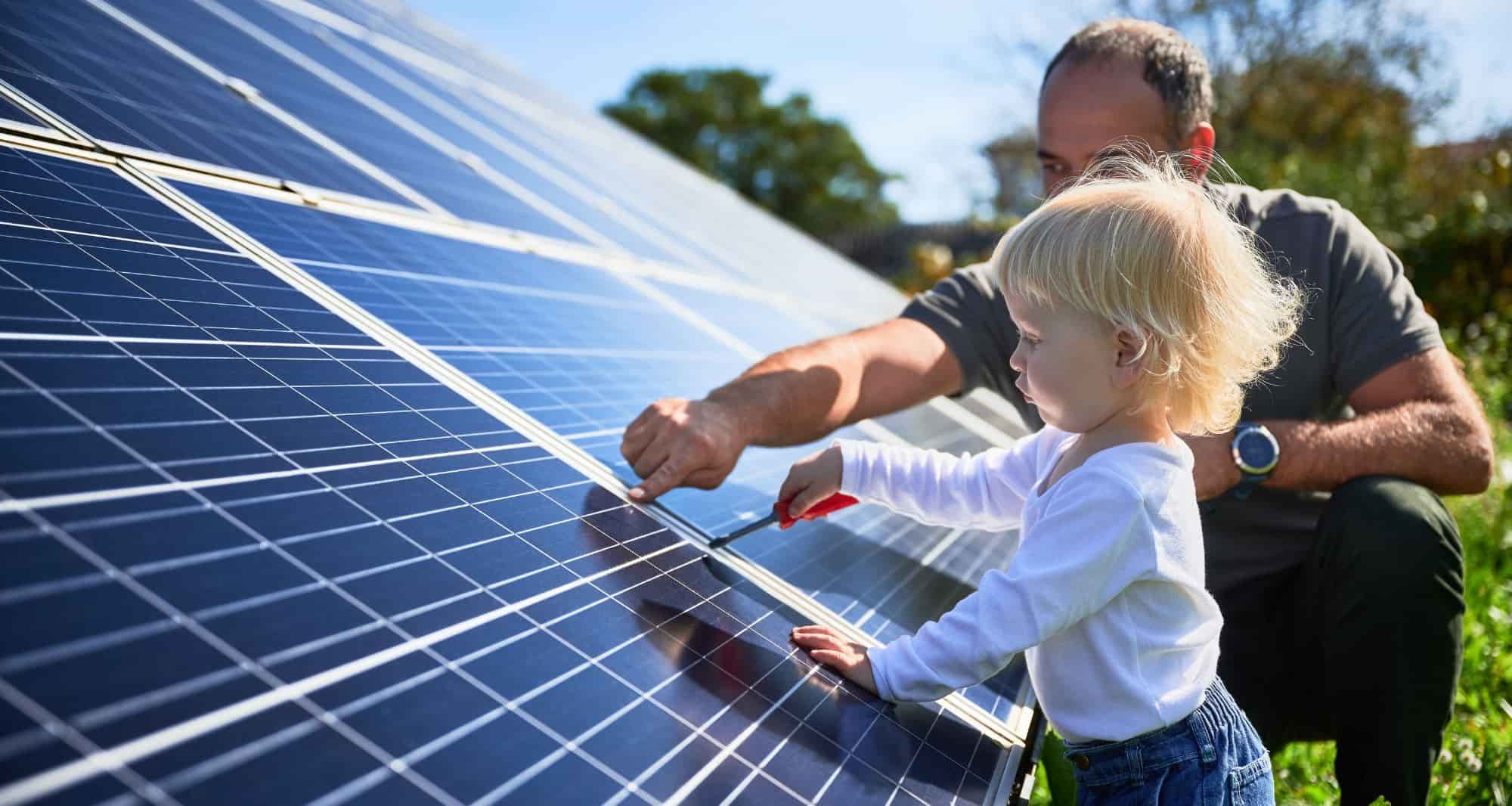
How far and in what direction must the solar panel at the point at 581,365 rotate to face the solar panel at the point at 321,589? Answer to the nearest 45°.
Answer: approximately 45° to its right

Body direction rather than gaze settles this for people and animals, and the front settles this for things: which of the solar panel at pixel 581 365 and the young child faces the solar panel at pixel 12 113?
the young child

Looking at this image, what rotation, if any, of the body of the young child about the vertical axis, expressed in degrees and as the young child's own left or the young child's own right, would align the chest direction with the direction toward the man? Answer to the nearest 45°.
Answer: approximately 90° to the young child's own right

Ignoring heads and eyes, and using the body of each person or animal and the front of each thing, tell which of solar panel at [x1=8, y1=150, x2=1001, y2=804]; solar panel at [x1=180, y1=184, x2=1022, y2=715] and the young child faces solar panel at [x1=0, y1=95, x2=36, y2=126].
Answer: the young child

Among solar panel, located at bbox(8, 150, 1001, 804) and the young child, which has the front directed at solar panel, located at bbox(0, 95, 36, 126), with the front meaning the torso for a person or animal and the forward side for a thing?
the young child

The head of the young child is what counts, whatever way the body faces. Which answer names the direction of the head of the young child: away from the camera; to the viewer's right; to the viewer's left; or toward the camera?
to the viewer's left

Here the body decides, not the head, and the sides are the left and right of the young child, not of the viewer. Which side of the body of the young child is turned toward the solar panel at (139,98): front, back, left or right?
front

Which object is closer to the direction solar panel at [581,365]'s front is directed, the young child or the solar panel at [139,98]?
the young child

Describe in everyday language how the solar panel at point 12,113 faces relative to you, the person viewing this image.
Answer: facing the viewer and to the right of the viewer

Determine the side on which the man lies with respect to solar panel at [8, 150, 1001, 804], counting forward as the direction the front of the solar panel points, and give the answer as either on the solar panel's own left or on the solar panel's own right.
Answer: on the solar panel's own left

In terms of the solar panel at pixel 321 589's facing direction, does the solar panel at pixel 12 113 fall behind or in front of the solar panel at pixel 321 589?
behind

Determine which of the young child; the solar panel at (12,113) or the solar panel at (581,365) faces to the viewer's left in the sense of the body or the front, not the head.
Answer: the young child

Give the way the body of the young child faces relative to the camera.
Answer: to the viewer's left

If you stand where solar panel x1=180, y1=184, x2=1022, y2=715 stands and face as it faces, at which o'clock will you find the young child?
The young child is roughly at 12 o'clock from the solar panel.
